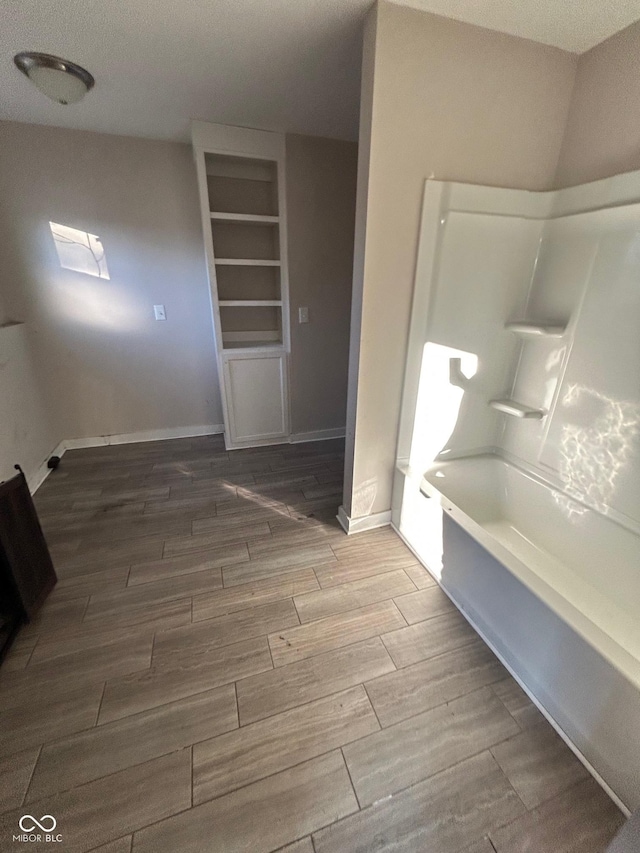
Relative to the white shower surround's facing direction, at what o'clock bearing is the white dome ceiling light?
The white dome ceiling light is roughly at 1 o'clock from the white shower surround.

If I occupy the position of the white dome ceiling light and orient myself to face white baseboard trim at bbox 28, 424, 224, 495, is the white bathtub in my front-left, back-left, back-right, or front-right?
back-right

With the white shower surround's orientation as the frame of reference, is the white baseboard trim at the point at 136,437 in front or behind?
in front

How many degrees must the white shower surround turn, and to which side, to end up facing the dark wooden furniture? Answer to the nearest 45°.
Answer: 0° — it already faces it

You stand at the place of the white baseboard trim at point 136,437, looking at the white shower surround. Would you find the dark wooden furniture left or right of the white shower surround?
right

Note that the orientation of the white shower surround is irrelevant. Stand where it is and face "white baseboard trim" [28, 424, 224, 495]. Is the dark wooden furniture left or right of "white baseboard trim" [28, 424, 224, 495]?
left

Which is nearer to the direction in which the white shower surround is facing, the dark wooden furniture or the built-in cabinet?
the dark wooden furniture

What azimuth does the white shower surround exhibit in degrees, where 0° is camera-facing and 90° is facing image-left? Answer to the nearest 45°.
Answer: approximately 45°

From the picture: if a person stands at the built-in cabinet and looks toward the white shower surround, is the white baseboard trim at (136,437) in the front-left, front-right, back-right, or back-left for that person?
back-right
